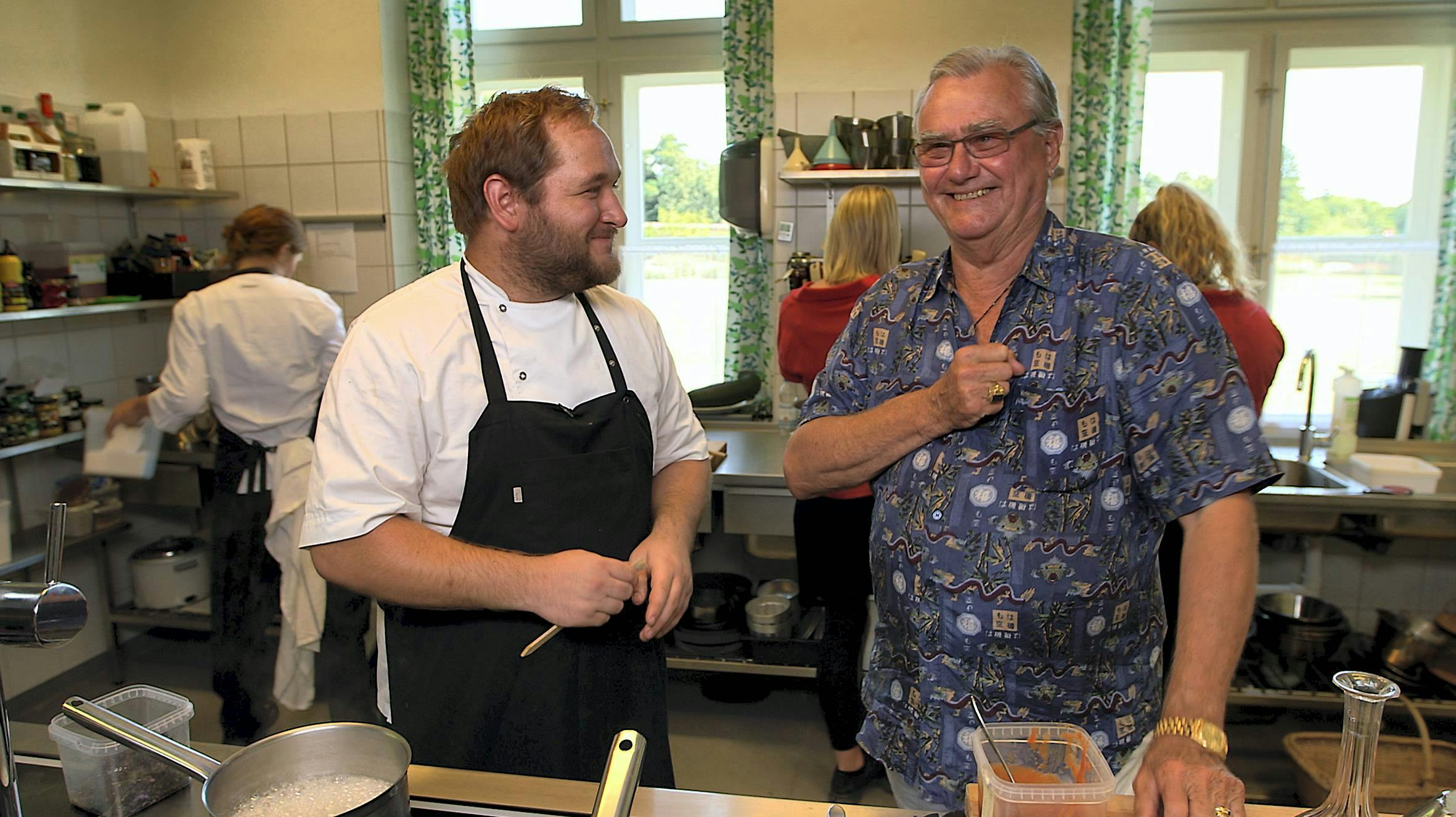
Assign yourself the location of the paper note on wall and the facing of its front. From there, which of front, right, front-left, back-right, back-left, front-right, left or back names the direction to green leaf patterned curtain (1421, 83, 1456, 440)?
front-left

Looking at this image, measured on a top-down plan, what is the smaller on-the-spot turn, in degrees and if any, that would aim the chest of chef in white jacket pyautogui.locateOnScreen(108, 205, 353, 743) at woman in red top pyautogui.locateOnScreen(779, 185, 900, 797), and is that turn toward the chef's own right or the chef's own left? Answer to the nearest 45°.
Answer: approximately 135° to the chef's own right

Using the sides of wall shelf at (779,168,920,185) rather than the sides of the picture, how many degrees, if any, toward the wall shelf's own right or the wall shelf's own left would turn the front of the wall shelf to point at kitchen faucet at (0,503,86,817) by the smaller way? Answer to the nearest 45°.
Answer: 0° — it already faces it

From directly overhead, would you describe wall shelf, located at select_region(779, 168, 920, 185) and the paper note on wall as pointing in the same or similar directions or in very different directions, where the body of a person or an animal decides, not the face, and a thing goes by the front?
same or similar directions

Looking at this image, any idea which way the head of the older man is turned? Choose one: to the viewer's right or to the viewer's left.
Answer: to the viewer's left

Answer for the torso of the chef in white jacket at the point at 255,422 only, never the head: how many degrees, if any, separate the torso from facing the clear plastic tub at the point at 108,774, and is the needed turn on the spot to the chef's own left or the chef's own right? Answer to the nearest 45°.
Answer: approximately 180°

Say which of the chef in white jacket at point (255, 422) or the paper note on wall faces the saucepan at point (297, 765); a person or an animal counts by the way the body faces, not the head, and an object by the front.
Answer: the paper note on wall

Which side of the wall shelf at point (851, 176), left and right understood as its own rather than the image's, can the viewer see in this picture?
front

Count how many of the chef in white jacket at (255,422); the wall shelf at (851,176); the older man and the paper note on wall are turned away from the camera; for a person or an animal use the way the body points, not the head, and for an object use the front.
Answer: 1

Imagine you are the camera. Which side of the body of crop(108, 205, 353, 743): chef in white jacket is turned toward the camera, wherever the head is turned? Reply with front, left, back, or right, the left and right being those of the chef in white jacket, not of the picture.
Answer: back

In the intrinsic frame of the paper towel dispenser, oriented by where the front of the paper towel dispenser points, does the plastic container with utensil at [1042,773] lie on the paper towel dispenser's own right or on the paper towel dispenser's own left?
on the paper towel dispenser's own left

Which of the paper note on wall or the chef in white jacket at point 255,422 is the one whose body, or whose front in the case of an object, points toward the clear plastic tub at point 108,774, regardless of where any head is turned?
the paper note on wall

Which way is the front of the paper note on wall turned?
toward the camera

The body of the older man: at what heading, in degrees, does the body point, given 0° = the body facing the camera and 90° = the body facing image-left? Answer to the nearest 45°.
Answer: approximately 45°

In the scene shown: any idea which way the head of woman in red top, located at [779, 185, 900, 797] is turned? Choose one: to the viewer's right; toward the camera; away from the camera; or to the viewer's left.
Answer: away from the camera

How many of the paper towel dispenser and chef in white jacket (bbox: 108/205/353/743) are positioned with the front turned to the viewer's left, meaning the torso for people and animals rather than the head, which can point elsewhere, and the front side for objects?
1

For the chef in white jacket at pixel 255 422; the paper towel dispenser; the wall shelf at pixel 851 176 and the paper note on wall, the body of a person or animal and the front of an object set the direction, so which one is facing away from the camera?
the chef in white jacket
